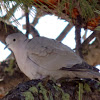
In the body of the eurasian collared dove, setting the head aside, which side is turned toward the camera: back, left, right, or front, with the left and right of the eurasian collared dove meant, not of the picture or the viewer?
left
